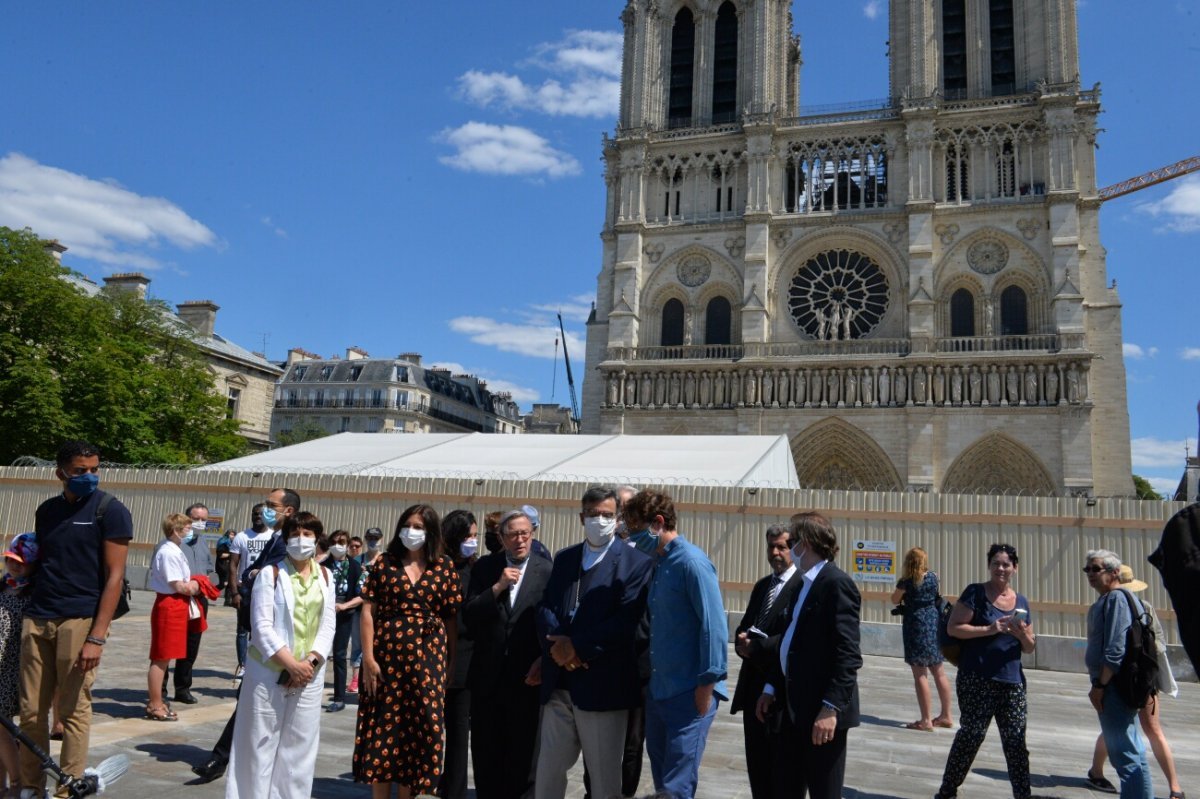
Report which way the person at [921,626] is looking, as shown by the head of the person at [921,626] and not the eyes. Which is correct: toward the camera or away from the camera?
away from the camera

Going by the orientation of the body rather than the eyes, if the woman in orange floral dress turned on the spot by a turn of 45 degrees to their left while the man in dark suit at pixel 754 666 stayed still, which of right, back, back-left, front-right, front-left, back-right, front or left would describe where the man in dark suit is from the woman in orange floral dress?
front-left

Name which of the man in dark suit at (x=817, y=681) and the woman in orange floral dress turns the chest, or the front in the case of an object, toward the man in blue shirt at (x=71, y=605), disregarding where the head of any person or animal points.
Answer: the man in dark suit

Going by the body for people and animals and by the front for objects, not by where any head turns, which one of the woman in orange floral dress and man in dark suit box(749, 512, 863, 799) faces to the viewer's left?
the man in dark suit

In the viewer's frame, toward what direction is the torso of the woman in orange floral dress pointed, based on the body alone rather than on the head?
toward the camera

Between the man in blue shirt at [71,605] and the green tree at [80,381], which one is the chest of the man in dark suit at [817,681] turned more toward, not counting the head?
the man in blue shirt

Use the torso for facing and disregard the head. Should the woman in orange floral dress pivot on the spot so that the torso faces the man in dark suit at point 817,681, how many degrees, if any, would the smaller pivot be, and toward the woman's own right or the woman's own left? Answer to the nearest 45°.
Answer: approximately 90° to the woman's own left

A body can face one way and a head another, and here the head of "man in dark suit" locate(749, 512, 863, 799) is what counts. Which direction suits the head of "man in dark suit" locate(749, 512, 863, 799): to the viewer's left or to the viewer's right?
to the viewer's left

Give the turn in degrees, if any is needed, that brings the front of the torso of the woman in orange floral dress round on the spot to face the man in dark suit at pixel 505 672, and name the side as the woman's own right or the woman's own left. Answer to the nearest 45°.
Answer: approximately 135° to the woman's own left

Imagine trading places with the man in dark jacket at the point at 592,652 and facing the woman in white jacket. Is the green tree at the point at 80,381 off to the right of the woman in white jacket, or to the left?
right
